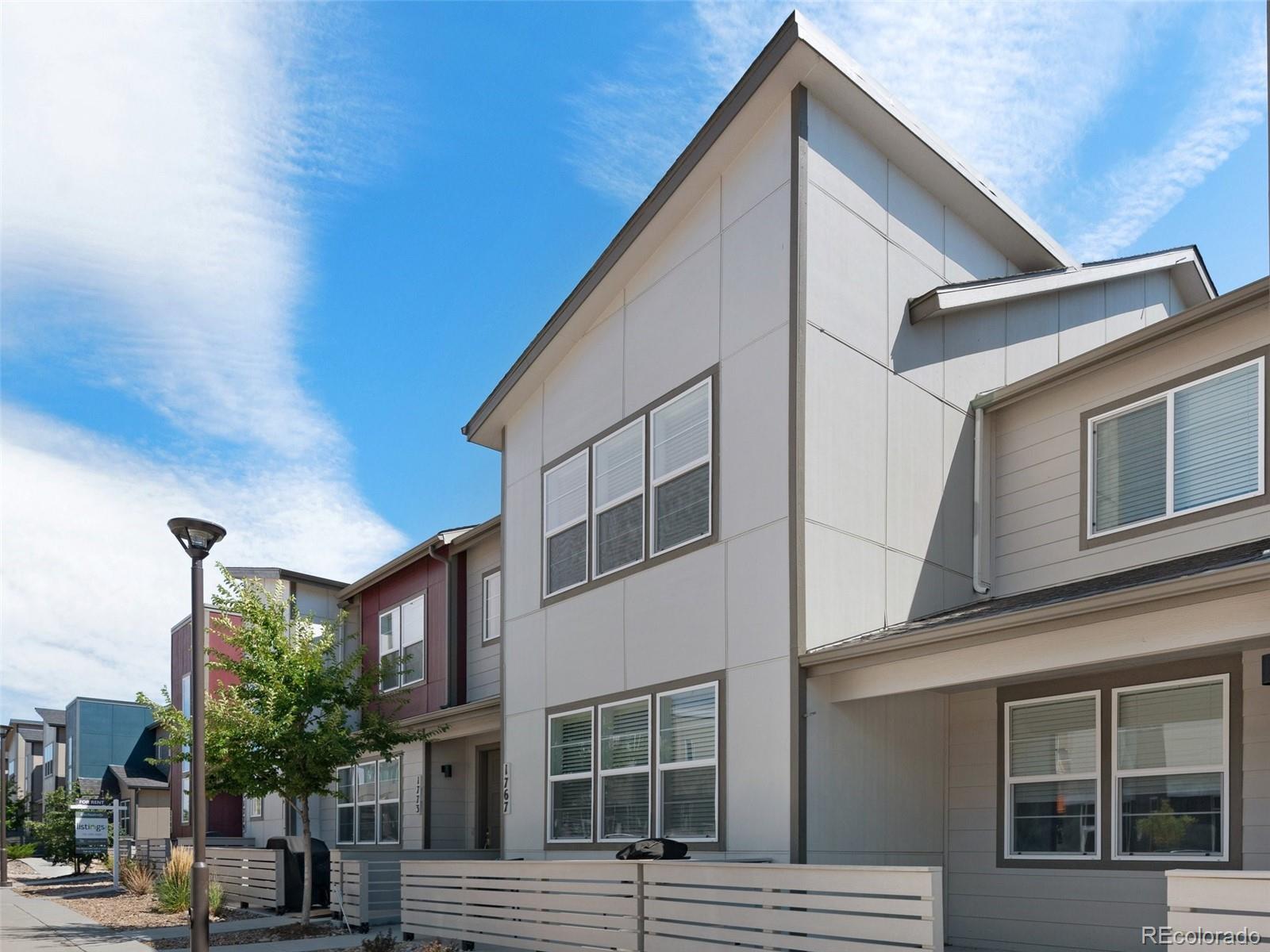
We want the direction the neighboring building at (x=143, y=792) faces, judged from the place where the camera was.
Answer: facing to the left of the viewer

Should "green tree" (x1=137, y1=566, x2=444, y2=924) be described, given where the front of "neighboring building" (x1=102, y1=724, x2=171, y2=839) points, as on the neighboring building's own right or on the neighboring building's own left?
on the neighboring building's own left

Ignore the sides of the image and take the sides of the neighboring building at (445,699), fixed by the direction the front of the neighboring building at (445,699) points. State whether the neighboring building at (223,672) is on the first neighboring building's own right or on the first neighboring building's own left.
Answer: on the first neighboring building's own right

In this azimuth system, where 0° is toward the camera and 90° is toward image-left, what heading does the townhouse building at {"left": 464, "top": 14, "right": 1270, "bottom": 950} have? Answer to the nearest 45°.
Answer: approximately 45°

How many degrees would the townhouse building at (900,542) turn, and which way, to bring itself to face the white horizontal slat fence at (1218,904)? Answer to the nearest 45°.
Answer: approximately 45° to its left

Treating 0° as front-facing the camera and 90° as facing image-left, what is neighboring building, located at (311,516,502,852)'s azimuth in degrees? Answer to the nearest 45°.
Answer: approximately 45°
